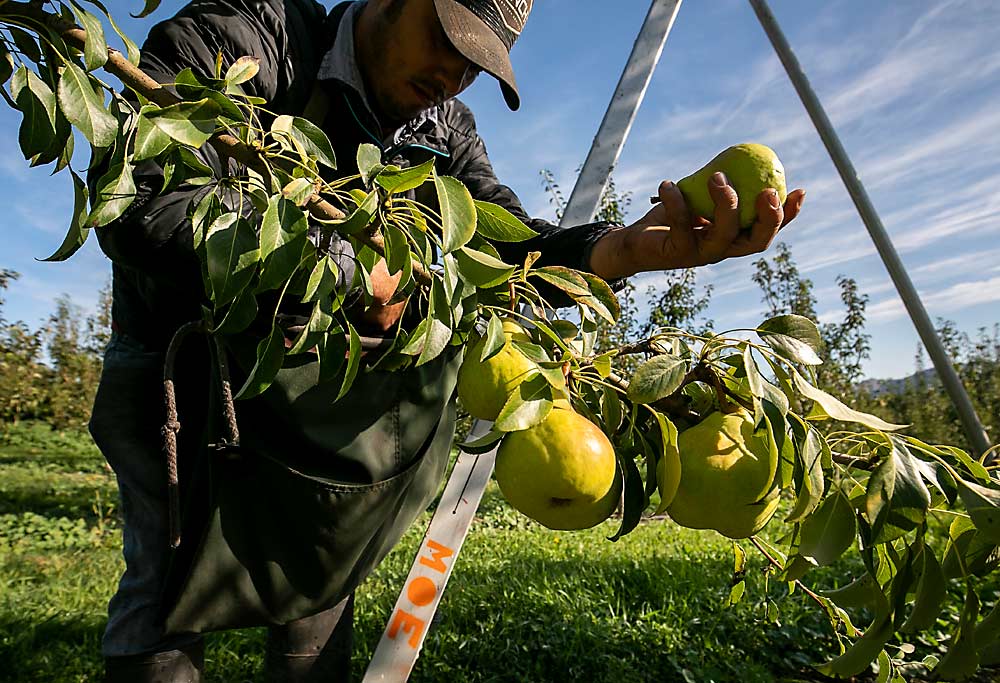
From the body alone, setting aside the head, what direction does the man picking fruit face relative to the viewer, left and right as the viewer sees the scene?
facing the viewer and to the right of the viewer

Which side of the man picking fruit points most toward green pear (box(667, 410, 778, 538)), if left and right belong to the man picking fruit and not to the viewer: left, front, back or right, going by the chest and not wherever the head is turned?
front
